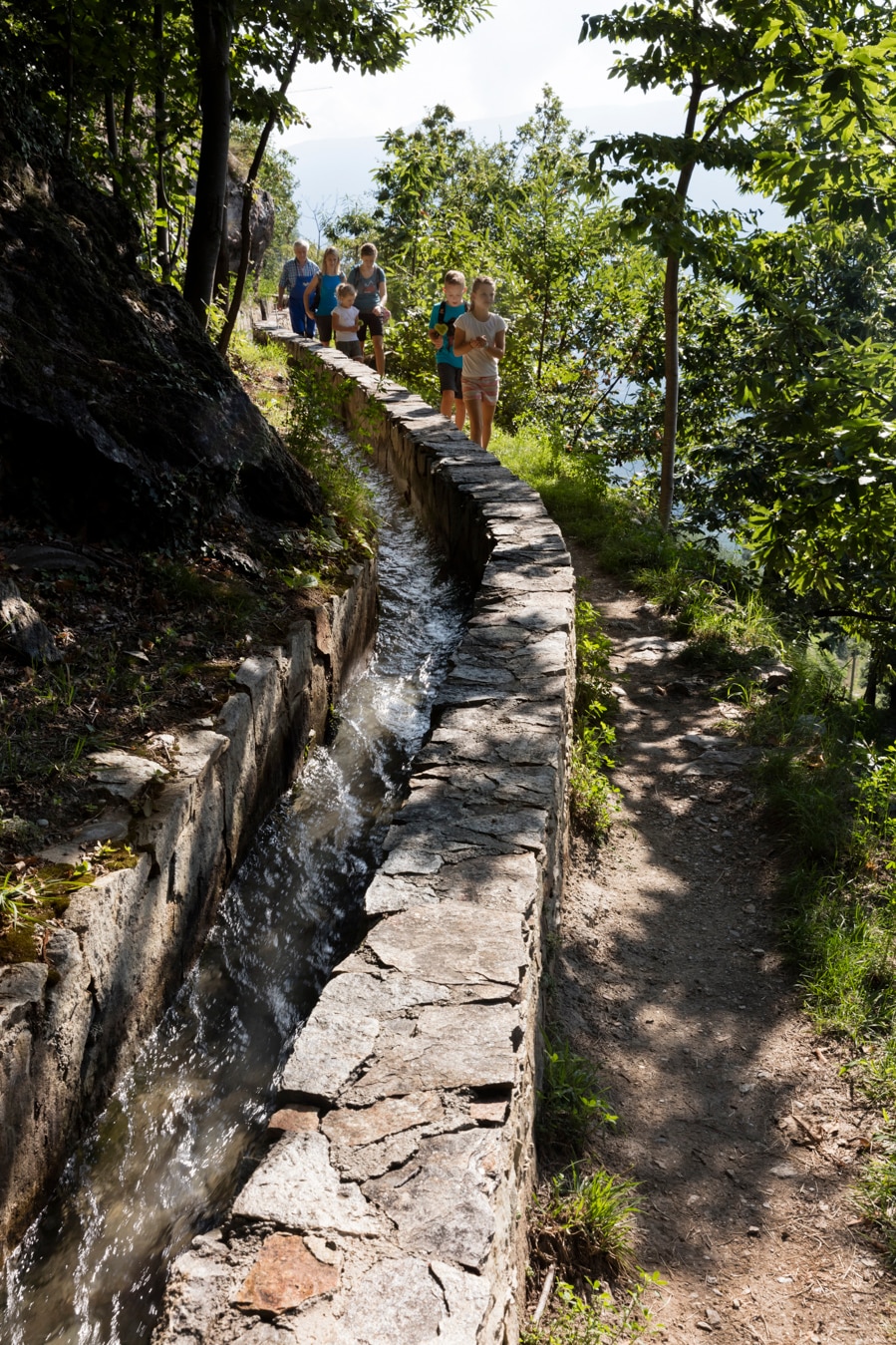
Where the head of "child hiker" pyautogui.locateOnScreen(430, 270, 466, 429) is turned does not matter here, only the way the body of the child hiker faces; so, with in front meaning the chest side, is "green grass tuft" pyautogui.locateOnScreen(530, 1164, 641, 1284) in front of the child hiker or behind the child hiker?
in front

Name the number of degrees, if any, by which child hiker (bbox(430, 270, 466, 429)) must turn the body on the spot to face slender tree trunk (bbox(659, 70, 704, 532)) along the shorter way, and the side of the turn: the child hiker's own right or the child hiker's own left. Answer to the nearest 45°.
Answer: approximately 45° to the child hiker's own left

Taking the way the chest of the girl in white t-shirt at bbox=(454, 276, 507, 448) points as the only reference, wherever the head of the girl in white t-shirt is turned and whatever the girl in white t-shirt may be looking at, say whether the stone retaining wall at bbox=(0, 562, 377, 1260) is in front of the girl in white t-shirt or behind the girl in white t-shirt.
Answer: in front

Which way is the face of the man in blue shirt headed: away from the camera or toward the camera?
toward the camera

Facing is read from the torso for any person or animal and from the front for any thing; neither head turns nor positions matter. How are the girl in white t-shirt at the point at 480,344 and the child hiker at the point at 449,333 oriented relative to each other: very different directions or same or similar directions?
same or similar directions

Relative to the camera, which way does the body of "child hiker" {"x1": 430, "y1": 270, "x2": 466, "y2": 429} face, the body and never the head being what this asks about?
toward the camera

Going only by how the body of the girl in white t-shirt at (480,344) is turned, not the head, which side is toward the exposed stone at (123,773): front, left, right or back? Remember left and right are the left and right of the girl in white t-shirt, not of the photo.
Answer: front

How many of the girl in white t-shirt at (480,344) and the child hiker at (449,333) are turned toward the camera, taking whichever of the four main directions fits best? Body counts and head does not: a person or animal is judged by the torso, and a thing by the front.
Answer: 2

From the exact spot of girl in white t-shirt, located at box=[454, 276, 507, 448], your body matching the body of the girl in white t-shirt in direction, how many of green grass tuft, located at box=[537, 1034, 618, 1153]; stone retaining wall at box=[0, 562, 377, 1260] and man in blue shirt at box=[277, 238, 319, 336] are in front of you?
2

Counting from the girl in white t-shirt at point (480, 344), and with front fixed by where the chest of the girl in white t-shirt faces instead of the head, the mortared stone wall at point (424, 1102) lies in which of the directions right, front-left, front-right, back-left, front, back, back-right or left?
front

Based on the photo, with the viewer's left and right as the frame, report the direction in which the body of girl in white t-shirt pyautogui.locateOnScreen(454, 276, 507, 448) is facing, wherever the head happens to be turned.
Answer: facing the viewer
